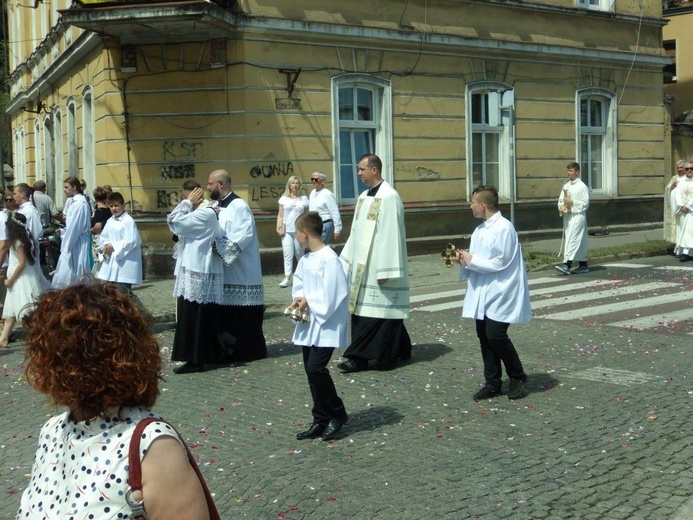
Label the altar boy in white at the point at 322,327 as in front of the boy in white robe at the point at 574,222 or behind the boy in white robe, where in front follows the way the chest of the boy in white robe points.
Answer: in front

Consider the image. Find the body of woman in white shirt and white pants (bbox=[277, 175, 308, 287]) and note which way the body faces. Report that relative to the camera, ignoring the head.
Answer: toward the camera

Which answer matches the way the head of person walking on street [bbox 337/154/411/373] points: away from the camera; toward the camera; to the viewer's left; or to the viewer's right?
to the viewer's left

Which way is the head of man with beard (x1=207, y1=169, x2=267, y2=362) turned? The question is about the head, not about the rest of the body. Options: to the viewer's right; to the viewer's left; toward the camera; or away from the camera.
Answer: to the viewer's left

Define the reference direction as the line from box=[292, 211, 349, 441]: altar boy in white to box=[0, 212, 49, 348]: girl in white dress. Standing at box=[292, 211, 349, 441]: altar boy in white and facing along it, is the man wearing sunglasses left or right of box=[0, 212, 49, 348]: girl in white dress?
right

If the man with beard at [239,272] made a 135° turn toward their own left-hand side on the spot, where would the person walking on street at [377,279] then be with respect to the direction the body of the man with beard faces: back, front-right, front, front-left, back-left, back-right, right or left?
front

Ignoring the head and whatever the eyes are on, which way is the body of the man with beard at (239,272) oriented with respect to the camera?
to the viewer's left

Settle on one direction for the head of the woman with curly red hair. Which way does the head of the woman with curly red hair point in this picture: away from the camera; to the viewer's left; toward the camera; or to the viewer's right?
away from the camera

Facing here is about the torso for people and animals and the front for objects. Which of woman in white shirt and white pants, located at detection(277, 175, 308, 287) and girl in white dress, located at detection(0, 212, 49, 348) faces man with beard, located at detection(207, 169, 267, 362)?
woman in white shirt and white pants, located at detection(277, 175, 308, 287)

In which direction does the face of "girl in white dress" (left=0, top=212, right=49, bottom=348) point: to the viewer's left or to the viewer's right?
to the viewer's left

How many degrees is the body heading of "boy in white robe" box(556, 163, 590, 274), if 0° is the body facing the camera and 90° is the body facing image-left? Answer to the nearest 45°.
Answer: approximately 45°

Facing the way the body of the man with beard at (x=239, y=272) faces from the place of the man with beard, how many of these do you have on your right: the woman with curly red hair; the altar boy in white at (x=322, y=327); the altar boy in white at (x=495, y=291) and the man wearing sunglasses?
1

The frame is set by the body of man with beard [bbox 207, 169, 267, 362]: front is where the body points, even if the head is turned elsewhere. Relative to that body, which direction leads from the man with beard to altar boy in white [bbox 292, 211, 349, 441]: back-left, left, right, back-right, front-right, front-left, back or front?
left

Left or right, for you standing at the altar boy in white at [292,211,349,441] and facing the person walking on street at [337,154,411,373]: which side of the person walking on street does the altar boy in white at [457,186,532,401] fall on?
right

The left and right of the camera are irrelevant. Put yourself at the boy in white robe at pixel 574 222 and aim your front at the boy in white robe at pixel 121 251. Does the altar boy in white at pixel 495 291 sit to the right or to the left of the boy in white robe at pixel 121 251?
left
